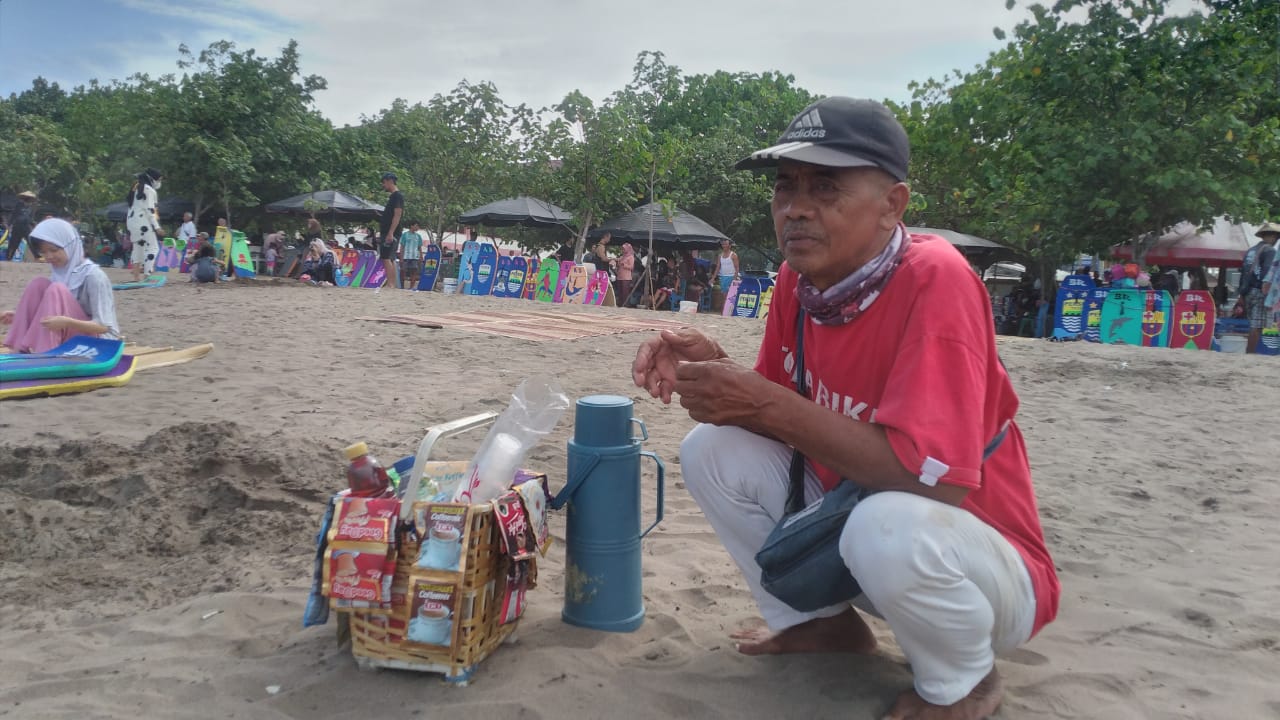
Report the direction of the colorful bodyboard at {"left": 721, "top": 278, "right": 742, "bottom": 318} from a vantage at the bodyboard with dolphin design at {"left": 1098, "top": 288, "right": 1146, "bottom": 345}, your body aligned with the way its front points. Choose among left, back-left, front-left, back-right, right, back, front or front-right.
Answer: right

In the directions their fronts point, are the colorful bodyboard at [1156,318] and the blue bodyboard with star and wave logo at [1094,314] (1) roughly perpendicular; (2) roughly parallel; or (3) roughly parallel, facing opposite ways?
roughly parallel

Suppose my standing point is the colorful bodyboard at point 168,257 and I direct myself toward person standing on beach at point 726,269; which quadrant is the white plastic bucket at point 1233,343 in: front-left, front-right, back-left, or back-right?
front-right

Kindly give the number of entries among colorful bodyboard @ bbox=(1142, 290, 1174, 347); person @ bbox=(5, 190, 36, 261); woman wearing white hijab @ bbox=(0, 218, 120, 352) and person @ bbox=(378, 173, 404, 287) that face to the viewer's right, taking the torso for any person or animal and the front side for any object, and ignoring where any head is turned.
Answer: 1

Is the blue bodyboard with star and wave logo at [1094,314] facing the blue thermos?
yes

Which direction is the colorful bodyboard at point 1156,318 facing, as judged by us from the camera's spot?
facing the viewer

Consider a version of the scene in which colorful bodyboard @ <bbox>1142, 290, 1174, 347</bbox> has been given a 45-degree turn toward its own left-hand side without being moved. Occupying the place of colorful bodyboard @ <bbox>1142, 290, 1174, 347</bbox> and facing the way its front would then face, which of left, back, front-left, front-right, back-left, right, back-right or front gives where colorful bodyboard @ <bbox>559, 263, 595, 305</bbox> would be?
back-right

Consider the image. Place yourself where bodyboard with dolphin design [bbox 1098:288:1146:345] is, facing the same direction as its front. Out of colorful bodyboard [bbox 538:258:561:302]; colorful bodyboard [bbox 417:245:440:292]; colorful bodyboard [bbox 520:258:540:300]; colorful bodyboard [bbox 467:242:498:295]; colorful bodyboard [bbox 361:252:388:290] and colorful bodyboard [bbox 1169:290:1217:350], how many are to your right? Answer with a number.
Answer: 5

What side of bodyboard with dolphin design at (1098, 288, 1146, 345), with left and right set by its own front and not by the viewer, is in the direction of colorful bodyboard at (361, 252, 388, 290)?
right

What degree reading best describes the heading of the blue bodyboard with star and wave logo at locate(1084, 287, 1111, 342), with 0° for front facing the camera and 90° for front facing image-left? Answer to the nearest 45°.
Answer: approximately 0°

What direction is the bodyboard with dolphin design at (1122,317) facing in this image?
toward the camera
